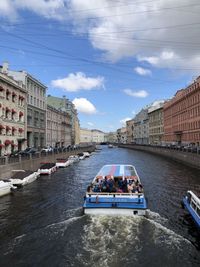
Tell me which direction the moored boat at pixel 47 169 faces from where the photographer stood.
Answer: facing away from the viewer and to the right of the viewer

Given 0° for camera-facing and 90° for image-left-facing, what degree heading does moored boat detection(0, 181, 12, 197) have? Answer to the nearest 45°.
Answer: approximately 225°

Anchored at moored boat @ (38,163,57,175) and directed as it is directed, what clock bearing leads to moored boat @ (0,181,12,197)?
moored boat @ (0,181,12,197) is roughly at 5 o'clock from moored boat @ (38,163,57,175).

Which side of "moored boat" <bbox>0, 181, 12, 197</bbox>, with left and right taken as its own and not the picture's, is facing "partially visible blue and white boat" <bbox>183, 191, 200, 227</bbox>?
right

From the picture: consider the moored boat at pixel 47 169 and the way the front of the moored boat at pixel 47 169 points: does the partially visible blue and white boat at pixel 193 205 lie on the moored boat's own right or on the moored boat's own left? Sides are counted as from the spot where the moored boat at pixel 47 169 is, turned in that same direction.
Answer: on the moored boat's own right
